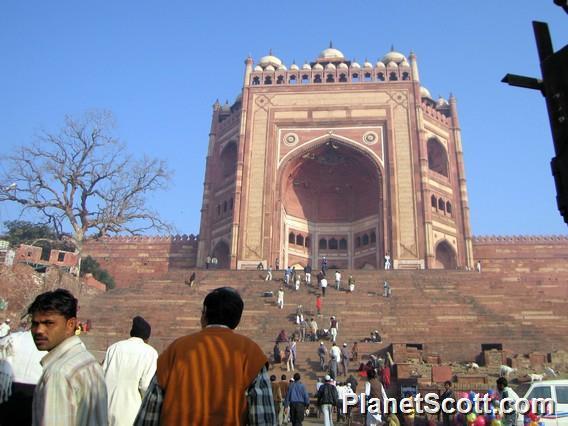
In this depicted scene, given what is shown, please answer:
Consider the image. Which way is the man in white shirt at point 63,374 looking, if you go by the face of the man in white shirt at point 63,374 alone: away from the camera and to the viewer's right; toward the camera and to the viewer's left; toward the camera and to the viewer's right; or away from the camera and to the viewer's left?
toward the camera and to the viewer's left

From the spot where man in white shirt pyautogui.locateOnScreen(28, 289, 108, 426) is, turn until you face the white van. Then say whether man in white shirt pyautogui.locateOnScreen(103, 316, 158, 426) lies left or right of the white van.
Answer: left

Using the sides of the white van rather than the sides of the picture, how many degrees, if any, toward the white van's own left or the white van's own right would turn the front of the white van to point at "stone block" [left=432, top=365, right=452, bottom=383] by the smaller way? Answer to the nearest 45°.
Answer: approximately 45° to the white van's own right

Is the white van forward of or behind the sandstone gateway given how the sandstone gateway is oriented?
forward

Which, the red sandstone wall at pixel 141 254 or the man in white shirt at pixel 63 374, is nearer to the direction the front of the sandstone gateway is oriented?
the man in white shirt

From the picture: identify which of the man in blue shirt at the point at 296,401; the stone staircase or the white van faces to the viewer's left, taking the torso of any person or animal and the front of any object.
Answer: the white van

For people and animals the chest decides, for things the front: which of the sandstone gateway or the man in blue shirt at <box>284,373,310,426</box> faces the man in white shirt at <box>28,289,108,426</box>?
the sandstone gateway

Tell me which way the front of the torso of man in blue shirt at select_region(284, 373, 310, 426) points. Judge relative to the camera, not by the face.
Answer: away from the camera

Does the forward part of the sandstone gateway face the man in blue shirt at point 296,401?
yes

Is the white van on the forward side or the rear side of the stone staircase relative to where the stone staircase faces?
on the forward side

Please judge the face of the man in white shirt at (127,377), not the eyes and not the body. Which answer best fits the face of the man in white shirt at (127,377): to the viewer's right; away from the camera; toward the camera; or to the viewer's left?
away from the camera
